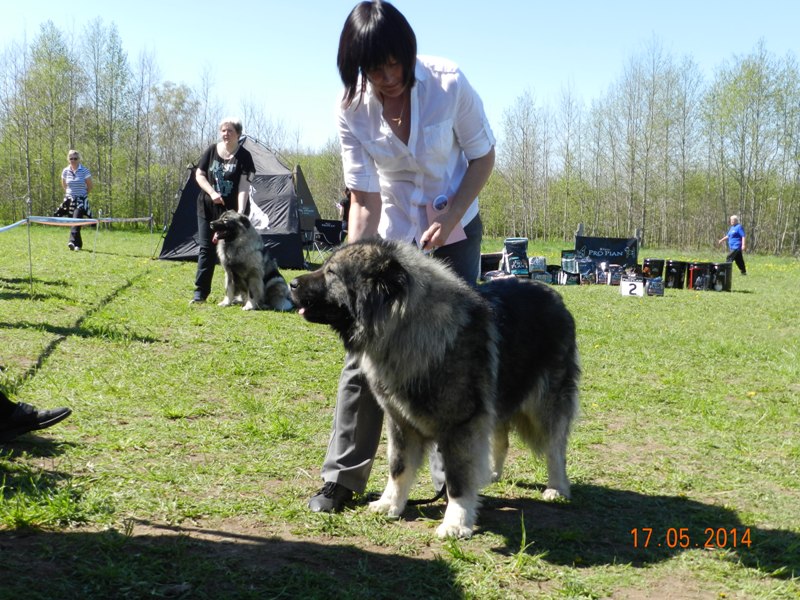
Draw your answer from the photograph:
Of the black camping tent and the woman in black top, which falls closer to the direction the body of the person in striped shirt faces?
the woman in black top

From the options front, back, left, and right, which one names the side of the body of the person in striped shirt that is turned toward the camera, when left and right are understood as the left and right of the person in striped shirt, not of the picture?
front

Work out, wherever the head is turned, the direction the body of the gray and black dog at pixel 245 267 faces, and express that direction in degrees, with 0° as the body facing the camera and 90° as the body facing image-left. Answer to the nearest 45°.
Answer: approximately 45°

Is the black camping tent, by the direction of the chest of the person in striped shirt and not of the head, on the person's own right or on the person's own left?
on the person's own left

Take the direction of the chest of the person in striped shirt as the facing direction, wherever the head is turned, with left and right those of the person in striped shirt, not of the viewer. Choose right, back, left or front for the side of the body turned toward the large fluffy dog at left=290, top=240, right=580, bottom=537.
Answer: front

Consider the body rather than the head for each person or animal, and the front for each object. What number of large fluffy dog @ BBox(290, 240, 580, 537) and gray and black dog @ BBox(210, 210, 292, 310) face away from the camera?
0

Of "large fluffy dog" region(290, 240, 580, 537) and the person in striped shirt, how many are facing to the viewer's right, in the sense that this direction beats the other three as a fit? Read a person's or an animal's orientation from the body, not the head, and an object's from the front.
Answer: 0

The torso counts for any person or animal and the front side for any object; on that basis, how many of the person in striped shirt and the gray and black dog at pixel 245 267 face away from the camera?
0

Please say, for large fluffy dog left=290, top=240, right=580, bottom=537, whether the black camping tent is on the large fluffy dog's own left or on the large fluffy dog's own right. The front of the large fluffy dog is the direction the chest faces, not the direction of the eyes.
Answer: on the large fluffy dog's own right

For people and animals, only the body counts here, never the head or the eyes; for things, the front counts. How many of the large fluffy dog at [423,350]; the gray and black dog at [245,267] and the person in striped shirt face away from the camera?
0

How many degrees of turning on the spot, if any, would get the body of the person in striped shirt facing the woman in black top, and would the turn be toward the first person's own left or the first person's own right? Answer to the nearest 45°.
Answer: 0° — they already face them

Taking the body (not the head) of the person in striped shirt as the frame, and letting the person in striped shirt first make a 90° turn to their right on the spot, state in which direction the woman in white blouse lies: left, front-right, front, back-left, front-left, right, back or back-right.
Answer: left
